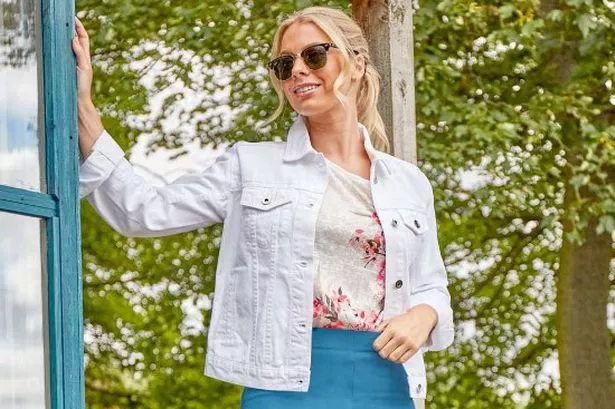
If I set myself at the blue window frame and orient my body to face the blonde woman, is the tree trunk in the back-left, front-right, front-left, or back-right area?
front-left

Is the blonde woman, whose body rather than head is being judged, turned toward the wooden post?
no

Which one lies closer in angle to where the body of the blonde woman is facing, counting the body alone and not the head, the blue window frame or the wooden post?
the blue window frame

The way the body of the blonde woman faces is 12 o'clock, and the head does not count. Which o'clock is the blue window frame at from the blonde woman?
The blue window frame is roughly at 2 o'clock from the blonde woman.

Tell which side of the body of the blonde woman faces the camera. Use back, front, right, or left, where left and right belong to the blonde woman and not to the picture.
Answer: front

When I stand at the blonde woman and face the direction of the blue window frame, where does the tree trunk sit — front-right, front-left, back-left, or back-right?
back-right

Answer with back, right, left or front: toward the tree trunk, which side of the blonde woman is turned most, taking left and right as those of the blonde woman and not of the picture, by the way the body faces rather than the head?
back
